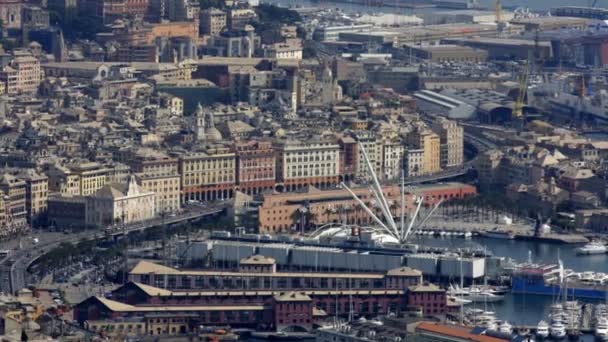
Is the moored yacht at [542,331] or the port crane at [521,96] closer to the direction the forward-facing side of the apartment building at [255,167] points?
the moored yacht

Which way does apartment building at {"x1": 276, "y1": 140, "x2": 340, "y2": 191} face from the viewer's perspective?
toward the camera

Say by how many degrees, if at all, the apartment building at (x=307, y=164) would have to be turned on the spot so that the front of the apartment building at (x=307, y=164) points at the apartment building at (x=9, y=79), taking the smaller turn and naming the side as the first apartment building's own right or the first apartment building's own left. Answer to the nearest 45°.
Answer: approximately 135° to the first apartment building's own right

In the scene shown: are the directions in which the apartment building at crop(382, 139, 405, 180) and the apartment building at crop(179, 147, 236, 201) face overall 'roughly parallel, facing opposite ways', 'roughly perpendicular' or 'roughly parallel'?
roughly parallel

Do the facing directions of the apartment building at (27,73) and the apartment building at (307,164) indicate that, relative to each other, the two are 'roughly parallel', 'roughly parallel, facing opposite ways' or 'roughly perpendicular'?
roughly parallel

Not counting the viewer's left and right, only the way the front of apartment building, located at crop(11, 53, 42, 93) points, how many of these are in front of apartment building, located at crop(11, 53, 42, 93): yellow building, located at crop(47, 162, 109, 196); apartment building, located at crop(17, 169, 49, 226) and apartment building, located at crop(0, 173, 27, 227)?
3

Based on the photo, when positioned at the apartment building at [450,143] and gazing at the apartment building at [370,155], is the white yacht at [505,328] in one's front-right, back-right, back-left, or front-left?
front-left

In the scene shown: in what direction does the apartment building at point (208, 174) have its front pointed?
toward the camera

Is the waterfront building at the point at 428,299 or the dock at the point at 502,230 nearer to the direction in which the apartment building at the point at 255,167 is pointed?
the waterfront building

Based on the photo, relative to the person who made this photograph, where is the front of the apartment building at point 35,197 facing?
facing the viewer and to the right of the viewer

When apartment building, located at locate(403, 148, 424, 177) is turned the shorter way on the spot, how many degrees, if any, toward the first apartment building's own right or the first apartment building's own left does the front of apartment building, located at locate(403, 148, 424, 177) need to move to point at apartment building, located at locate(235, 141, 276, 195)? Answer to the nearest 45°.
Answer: approximately 45° to the first apartment building's own right

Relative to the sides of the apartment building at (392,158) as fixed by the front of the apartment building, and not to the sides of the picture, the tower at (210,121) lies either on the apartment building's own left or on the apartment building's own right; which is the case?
on the apartment building's own right

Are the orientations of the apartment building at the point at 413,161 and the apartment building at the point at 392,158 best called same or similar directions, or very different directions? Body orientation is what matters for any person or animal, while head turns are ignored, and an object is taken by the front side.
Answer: same or similar directions

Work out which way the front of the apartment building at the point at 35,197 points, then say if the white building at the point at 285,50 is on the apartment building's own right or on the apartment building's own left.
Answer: on the apartment building's own left
